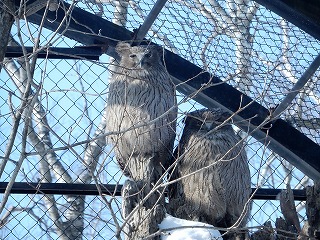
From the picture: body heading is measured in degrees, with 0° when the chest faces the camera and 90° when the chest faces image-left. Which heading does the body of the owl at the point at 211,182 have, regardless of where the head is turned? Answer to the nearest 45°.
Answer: approximately 0°

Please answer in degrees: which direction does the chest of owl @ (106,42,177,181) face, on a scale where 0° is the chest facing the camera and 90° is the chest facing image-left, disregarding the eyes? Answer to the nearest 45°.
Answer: approximately 0°

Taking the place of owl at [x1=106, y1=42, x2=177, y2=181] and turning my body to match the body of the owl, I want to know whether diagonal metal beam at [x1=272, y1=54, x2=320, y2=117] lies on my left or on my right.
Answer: on my left

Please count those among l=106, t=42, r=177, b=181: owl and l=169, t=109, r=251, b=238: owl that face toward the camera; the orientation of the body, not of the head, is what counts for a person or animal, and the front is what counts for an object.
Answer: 2
